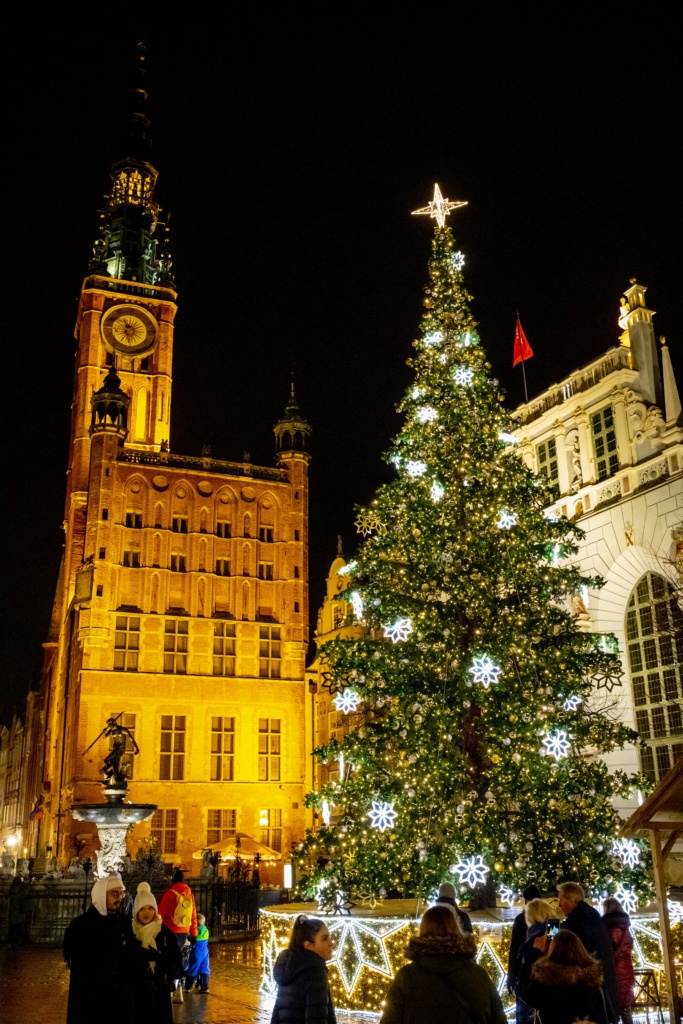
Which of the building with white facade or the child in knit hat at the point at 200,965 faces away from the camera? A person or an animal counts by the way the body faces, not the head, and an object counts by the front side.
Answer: the child in knit hat

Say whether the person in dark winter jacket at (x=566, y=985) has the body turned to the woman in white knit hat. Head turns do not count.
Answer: no

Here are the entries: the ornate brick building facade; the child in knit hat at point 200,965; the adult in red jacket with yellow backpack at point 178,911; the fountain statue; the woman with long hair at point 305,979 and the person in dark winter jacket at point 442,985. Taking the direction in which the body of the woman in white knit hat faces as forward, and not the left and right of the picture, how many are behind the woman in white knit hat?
4

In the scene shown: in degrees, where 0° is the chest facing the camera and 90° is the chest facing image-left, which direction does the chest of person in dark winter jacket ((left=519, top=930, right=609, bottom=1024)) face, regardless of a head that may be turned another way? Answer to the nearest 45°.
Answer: approximately 180°

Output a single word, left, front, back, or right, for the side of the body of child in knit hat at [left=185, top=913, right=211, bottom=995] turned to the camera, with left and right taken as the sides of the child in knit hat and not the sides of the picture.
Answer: back

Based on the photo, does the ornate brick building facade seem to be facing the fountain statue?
yes

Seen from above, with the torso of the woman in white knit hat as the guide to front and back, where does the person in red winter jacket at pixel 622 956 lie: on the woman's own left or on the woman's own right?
on the woman's own left

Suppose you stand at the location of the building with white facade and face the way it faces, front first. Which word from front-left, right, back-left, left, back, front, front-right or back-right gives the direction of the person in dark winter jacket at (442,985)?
front-left

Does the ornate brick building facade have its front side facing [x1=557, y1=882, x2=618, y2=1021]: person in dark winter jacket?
yes

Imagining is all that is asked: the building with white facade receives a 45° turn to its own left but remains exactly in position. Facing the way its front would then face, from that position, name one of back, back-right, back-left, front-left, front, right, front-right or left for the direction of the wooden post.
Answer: front

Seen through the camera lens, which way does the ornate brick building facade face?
facing the viewer

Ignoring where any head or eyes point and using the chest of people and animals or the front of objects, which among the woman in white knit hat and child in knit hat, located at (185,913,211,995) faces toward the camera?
the woman in white knit hat

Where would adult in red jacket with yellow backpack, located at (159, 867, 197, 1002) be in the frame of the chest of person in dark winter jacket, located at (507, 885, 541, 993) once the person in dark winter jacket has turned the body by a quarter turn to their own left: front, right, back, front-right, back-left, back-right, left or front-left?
front-right

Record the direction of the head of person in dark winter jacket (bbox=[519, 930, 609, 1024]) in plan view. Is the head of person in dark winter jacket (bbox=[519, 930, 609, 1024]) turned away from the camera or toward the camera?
away from the camera

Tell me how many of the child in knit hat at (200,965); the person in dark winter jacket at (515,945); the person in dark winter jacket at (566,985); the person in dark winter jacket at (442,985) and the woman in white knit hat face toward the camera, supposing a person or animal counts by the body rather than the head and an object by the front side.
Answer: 1

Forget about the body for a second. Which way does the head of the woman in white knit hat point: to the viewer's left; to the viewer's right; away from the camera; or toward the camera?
toward the camera

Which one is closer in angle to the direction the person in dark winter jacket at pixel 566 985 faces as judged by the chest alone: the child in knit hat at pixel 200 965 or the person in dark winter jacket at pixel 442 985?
the child in knit hat

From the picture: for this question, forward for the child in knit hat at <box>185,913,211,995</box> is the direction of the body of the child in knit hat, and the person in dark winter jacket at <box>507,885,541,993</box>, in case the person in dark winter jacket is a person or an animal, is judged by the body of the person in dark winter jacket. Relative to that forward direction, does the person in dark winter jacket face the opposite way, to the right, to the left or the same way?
the same way

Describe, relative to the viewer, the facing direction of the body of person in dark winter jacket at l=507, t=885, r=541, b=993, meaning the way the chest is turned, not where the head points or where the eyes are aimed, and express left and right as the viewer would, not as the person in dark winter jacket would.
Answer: facing away from the viewer
